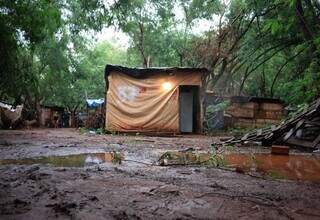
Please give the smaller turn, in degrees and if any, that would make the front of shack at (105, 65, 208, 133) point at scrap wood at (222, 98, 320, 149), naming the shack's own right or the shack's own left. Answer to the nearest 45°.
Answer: approximately 45° to the shack's own left

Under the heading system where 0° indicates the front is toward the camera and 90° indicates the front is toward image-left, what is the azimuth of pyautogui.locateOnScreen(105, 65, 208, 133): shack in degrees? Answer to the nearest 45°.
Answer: approximately 0°

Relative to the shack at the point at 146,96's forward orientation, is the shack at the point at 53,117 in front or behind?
behind
